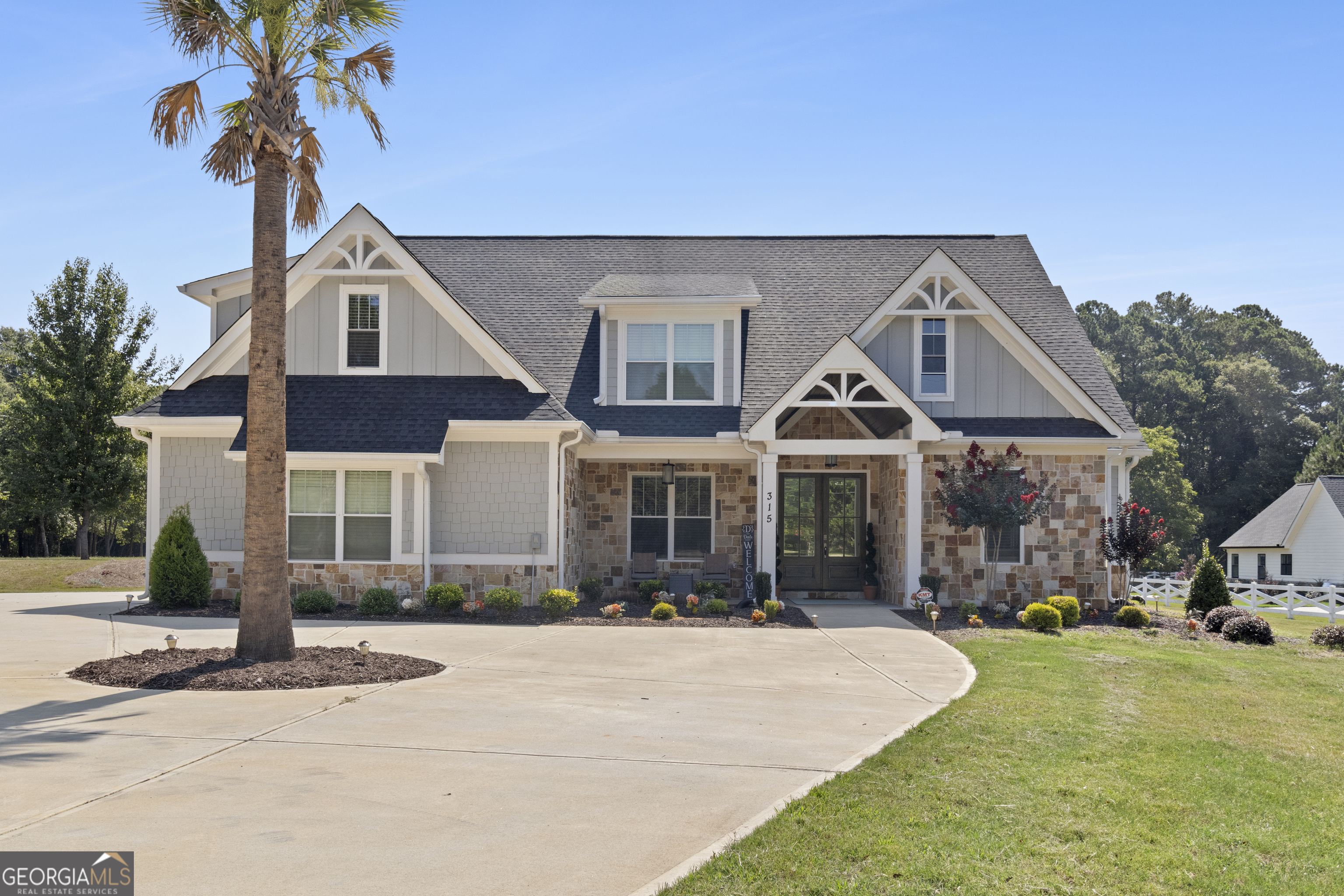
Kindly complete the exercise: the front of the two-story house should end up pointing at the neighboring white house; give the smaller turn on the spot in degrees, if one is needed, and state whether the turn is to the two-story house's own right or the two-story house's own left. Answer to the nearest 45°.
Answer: approximately 135° to the two-story house's own left

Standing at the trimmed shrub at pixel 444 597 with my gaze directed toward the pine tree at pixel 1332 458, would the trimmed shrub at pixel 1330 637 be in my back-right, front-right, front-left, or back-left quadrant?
front-right

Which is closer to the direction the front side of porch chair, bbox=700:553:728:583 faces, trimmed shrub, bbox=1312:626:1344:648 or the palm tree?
the palm tree

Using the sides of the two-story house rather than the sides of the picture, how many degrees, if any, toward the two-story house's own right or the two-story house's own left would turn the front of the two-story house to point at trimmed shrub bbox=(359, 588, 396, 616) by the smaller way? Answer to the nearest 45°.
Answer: approximately 45° to the two-story house's own right

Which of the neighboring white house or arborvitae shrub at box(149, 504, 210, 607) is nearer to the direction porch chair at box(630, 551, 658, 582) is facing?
the arborvitae shrub

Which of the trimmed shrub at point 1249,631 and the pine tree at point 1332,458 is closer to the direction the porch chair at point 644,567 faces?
the trimmed shrub

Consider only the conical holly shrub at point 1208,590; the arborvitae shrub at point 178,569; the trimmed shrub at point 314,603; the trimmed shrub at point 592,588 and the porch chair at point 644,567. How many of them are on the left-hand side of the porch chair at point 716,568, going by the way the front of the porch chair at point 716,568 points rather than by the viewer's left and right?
1

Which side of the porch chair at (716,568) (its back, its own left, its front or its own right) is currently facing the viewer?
front

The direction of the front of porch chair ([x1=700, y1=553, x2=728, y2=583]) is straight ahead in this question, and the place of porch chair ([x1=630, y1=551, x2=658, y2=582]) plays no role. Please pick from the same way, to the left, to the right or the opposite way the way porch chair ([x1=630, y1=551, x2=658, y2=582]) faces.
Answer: the same way

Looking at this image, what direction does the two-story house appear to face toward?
toward the camera

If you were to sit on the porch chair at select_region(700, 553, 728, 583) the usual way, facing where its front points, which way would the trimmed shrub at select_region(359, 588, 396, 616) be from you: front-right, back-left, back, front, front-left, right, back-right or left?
front-right
